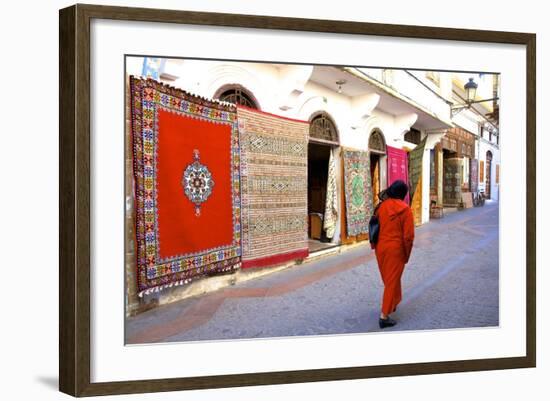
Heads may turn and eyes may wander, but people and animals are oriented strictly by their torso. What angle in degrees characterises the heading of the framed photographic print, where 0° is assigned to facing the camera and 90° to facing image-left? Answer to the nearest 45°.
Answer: approximately 315°
